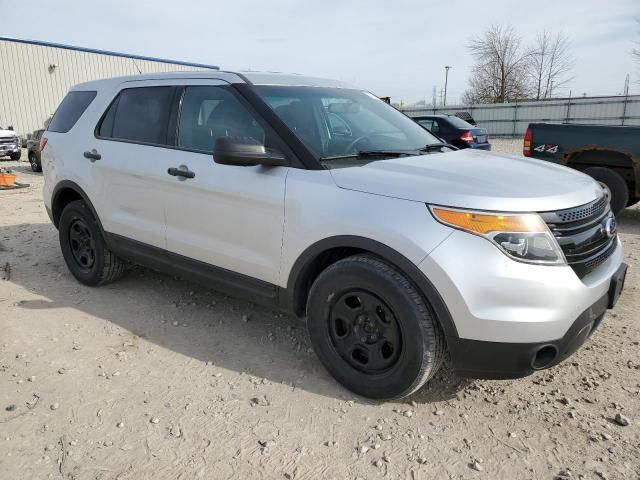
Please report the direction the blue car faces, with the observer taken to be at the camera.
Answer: facing away from the viewer and to the left of the viewer

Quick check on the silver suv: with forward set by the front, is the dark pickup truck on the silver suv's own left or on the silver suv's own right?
on the silver suv's own left

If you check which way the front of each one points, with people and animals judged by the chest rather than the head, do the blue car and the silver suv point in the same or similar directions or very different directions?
very different directions

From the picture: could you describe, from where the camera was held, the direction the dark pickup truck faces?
facing to the right of the viewer

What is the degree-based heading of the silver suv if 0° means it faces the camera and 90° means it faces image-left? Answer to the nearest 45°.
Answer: approximately 315°

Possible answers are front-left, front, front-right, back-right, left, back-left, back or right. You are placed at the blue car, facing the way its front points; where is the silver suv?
back-left

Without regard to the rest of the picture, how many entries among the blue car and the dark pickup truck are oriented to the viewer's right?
1

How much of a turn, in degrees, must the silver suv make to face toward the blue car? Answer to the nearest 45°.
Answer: approximately 135° to its left
